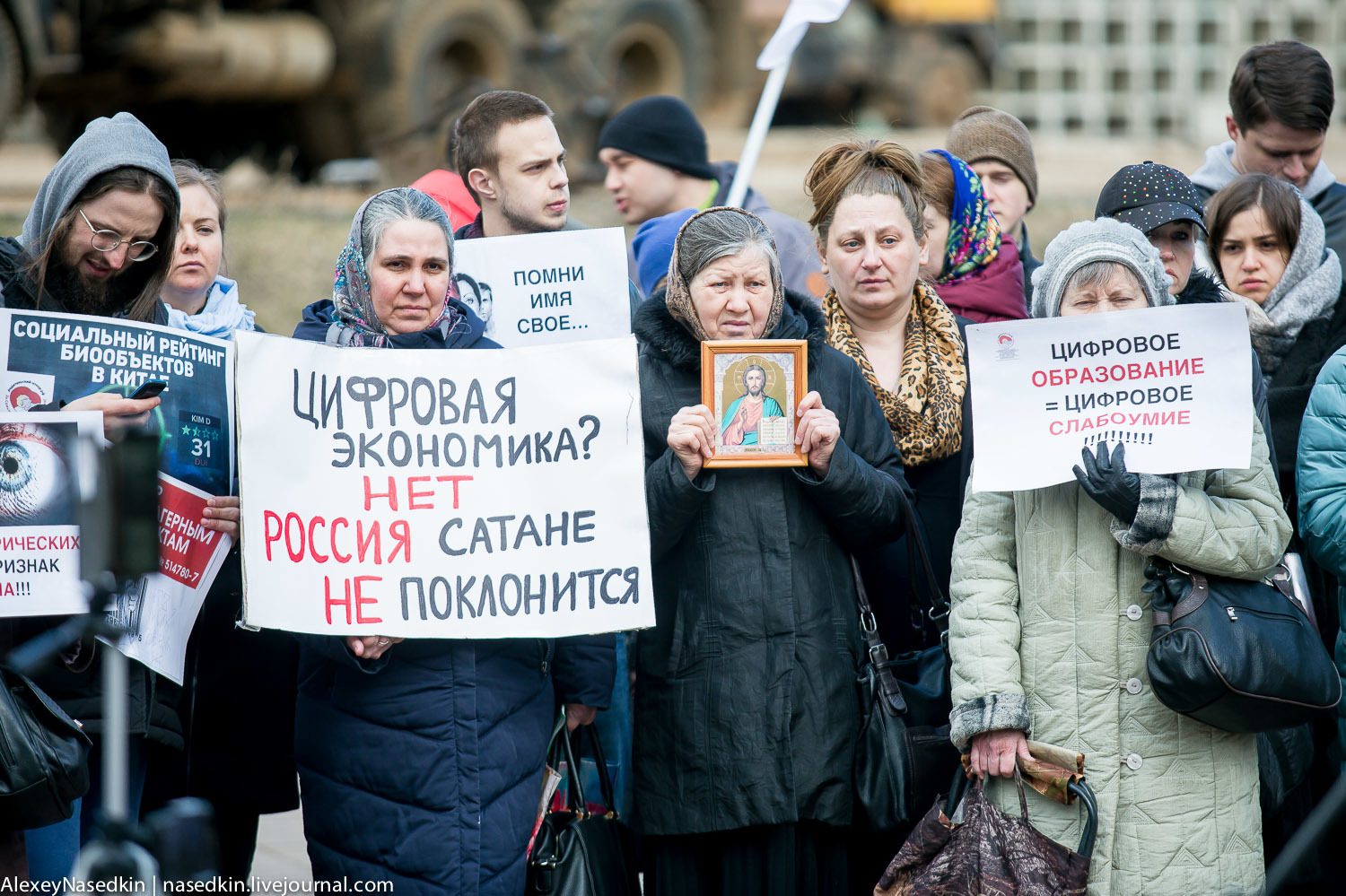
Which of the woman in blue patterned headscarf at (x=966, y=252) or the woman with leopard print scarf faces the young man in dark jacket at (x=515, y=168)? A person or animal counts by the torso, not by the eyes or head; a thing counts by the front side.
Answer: the woman in blue patterned headscarf

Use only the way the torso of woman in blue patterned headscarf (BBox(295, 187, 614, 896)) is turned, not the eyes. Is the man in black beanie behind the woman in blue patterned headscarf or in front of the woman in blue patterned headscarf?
behind

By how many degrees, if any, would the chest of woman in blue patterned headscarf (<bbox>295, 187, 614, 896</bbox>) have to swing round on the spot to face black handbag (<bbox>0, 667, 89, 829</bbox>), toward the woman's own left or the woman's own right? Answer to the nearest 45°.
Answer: approximately 90° to the woman's own right

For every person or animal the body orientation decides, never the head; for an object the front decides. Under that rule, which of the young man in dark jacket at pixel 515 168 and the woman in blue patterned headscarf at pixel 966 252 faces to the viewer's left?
the woman in blue patterned headscarf

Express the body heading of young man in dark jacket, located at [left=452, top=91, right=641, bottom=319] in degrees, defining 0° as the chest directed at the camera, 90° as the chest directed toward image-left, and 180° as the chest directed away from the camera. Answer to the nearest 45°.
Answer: approximately 315°

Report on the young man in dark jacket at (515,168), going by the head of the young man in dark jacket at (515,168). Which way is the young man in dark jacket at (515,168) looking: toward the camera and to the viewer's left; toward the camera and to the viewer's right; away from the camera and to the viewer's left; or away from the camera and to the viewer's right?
toward the camera and to the viewer's right

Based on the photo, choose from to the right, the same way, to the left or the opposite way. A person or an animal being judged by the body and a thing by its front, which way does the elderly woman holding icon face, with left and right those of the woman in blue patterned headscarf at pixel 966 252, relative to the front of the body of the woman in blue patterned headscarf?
to the left

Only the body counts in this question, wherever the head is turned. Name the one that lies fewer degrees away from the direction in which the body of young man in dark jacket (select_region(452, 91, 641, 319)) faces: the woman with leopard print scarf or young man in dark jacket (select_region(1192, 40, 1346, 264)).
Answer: the woman with leopard print scarf

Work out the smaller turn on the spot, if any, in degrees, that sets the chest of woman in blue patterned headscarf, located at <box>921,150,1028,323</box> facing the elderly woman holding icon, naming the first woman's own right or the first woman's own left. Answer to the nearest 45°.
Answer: approximately 45° to the first woman's own left

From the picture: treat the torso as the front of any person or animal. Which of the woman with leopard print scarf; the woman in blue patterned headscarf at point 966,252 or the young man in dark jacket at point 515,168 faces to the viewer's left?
the woman in blue patterned headscarf

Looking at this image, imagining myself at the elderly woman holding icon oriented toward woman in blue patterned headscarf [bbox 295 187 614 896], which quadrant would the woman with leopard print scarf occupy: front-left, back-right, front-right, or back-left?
back-right
